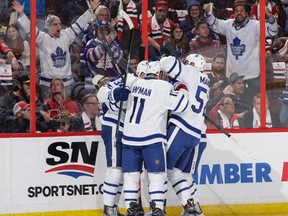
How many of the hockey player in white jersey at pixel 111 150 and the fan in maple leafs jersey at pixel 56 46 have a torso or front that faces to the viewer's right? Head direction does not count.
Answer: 1

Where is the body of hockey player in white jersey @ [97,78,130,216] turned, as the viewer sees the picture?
to the viewer's right

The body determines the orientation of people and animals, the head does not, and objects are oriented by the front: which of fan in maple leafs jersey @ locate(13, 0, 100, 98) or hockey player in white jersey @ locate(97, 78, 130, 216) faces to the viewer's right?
the hockey player in white jersey

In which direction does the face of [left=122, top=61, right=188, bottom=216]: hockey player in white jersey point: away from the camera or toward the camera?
away from the camera

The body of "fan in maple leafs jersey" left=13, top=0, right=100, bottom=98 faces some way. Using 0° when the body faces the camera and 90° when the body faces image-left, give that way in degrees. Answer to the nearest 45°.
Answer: approximately 0°

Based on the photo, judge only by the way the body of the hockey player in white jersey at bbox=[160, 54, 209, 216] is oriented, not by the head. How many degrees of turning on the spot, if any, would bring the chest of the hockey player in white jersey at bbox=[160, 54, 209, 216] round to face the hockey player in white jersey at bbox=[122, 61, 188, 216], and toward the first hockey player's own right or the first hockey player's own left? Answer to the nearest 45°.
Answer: approximately 90° to the first hockey player's own left

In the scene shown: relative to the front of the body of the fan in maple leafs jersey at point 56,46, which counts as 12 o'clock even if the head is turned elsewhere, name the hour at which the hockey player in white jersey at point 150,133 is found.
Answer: The hockey player in white jersey is roughly at 10 o'clock from the fan in maple leafs jersey.
